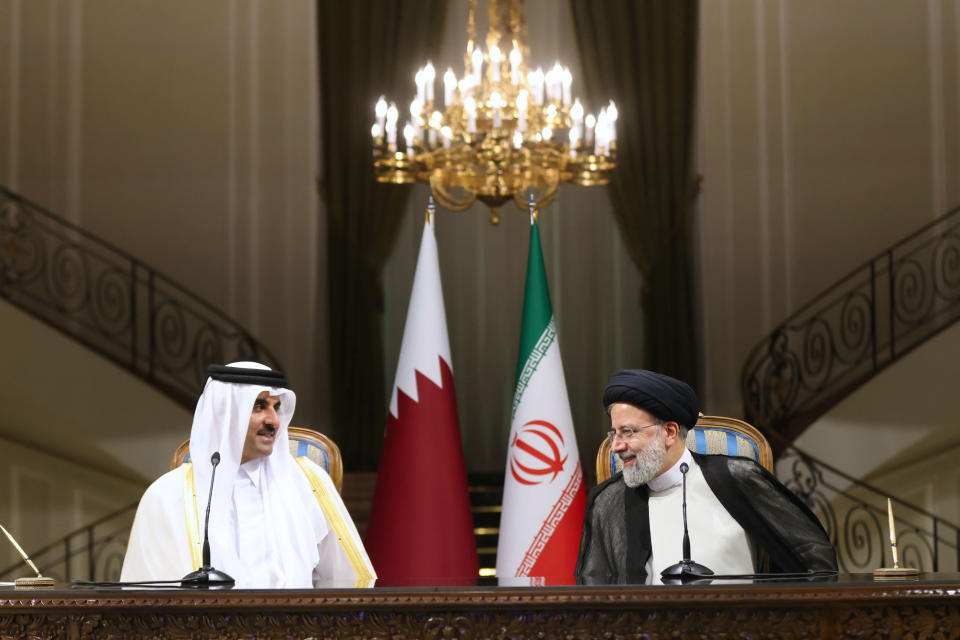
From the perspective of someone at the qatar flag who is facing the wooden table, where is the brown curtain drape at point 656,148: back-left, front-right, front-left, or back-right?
back-left

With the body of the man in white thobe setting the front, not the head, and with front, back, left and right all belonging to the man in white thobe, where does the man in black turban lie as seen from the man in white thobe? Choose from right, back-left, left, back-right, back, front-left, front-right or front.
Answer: left

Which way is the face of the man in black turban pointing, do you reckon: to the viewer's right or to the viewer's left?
to the viewer's left

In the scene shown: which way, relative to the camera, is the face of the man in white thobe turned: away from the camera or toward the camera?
toward the camera

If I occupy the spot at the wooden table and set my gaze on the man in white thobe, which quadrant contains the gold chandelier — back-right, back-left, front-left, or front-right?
front-right

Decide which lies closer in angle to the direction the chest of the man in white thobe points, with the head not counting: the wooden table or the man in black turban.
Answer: the wooden table

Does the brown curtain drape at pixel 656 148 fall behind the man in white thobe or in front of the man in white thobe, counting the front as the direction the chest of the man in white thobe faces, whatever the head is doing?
behind

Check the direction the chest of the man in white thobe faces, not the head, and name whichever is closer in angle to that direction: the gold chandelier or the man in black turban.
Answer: the man in black turban

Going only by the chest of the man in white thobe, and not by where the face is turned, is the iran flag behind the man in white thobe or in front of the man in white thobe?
behind

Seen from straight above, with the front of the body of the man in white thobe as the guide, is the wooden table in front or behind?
in front

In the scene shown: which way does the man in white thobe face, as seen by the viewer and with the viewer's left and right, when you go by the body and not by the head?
facing the viewer

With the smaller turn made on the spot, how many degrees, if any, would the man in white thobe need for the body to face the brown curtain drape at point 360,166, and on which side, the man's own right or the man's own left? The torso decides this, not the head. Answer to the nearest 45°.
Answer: approximately 180°

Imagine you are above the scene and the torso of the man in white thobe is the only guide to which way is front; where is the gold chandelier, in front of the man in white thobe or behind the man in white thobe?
behind

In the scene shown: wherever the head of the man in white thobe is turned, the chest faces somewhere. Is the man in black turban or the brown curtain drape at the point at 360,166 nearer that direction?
the man in black turban

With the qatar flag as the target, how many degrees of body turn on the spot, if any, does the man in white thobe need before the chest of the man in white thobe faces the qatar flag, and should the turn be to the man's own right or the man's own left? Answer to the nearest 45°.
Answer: approximately 180°
